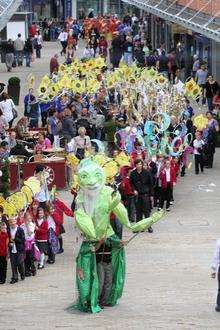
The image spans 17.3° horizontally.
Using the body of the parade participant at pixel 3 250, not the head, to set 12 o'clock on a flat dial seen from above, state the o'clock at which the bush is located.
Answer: The bush is roughly at 6 o'clock from the parade participant.

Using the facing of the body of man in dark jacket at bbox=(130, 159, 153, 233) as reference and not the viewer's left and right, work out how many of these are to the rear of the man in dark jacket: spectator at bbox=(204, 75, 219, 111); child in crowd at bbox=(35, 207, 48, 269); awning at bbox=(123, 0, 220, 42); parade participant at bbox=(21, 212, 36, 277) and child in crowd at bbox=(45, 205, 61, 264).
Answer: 2

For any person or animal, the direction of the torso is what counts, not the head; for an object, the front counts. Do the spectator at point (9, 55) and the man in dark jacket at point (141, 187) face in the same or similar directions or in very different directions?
very different directions

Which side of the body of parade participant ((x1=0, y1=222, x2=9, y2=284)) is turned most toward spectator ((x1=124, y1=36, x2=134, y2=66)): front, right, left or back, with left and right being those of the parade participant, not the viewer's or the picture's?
back

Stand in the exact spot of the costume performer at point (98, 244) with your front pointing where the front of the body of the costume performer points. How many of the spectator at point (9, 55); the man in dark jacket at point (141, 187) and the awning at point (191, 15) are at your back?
3
